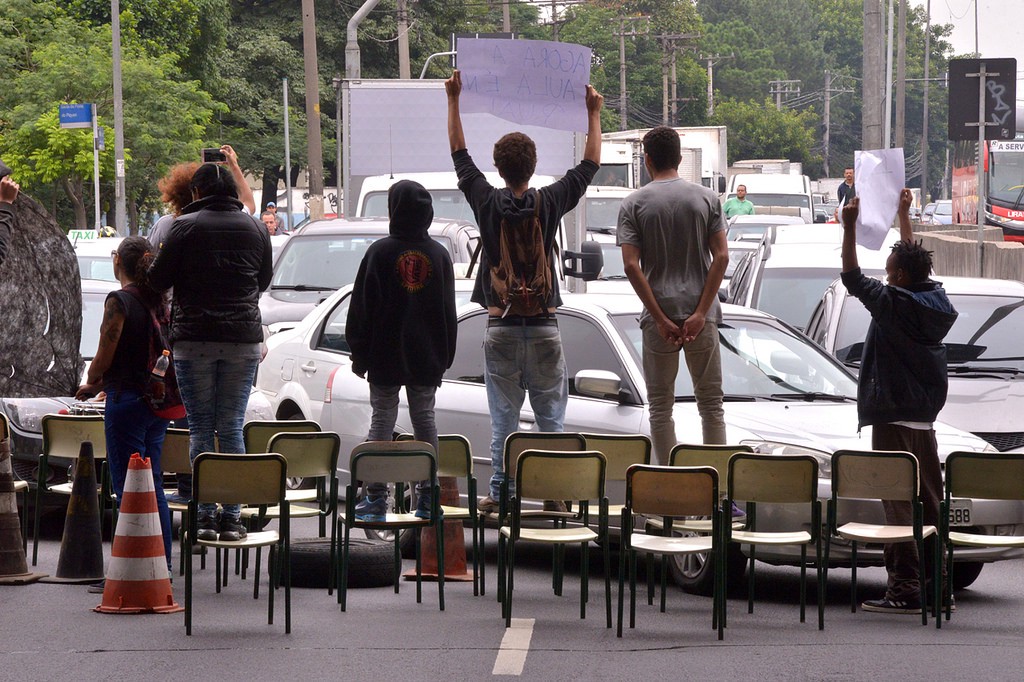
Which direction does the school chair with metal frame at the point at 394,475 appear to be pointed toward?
away from the camera

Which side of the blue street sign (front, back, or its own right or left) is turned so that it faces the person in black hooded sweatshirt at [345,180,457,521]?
front

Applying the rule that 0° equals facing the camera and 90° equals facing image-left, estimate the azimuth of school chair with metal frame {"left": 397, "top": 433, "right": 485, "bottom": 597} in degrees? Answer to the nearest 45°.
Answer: approximately 180°

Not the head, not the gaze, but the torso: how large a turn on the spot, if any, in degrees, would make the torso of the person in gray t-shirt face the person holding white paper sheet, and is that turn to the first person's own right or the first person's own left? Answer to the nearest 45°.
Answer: approximately 90° to the first person's own right

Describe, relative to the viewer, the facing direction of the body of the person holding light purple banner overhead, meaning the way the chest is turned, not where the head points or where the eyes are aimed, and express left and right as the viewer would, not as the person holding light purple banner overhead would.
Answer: facing away from the viewer

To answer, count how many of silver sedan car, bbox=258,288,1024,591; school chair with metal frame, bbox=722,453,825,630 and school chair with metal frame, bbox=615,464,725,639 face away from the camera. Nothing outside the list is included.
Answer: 2

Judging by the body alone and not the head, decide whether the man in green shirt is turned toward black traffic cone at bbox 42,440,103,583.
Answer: yes

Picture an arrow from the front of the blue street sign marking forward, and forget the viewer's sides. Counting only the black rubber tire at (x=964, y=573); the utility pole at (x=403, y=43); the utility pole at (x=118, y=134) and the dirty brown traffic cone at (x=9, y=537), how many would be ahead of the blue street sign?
2

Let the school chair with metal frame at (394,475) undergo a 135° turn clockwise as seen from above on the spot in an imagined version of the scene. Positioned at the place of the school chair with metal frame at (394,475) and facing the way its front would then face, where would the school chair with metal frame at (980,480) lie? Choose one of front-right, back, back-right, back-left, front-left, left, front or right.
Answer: front-left

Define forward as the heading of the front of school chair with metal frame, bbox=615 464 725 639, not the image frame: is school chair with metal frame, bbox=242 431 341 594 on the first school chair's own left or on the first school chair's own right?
on the first school chair's own left

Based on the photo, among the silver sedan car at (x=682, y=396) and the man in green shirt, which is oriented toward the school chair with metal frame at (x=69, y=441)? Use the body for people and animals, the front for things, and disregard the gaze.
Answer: the man in green shirt

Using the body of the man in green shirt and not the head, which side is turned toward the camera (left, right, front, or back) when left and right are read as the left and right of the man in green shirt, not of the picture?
front

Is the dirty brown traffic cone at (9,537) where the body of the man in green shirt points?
yes

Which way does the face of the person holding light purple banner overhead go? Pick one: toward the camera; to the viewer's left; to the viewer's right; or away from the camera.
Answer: away from the camera

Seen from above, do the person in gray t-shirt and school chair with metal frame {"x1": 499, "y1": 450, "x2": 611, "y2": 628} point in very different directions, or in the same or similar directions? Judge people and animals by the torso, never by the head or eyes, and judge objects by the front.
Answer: same or similar directions

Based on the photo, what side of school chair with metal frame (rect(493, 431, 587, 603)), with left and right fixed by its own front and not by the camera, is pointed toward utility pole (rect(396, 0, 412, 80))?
front

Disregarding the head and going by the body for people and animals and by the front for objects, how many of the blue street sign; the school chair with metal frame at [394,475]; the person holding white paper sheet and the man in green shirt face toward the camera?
2

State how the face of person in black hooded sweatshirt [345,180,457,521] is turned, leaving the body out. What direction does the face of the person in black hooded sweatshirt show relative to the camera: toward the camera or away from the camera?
away from the camera

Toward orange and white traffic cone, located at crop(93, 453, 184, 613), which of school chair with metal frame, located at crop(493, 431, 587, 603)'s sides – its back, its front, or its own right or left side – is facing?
left

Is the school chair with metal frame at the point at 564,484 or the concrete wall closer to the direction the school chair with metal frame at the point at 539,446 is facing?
the concrete wall

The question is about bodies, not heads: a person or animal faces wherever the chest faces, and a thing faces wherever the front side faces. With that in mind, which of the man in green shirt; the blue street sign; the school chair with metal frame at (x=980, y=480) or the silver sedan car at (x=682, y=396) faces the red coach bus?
the school chair with metal frame

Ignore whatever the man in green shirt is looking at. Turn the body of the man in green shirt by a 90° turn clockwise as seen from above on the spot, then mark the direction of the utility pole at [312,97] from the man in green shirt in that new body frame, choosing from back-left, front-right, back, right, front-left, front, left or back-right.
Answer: front-right

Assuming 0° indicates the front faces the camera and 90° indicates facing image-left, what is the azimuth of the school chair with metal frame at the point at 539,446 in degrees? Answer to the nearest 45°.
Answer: approximately 180°

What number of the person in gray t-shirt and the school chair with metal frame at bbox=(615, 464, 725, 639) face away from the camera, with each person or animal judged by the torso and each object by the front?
2

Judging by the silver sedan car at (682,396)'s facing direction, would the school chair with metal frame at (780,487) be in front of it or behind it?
in front
